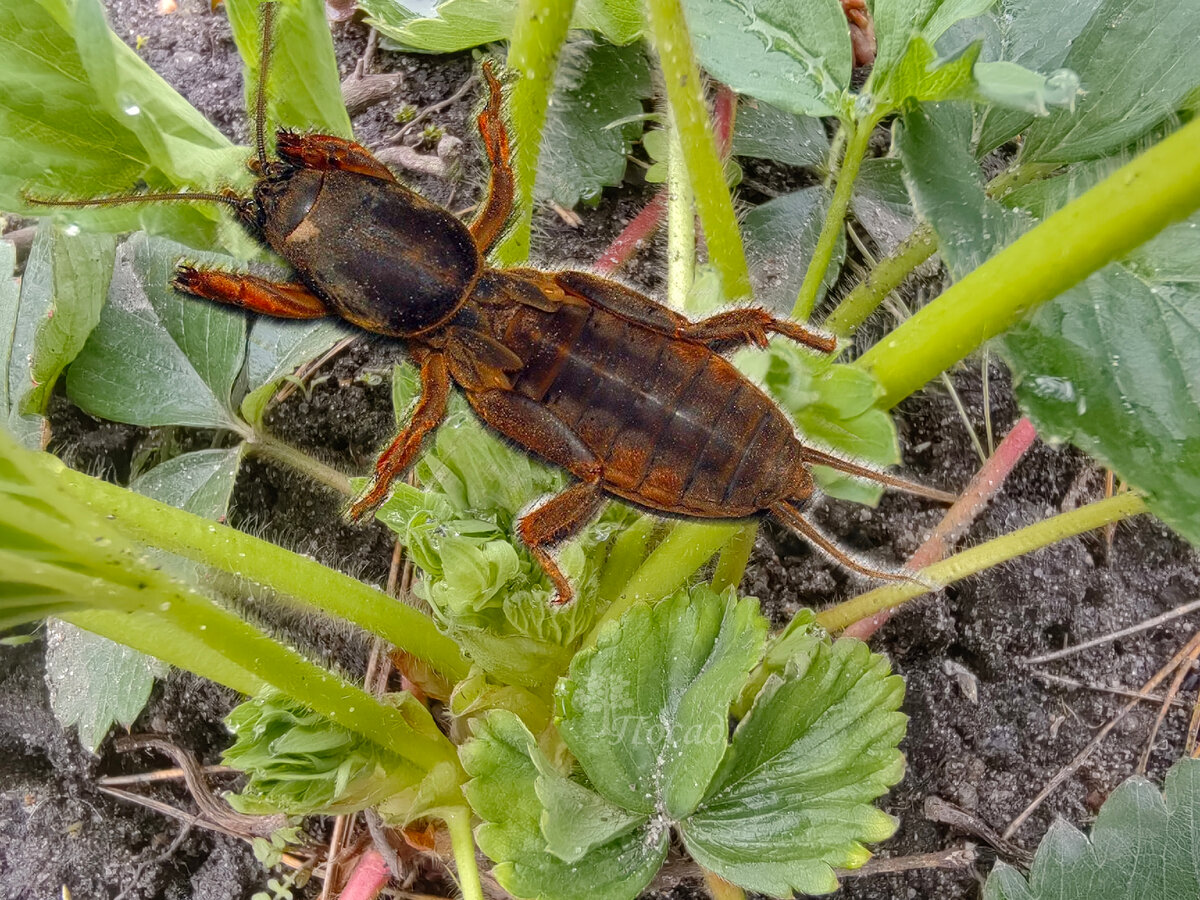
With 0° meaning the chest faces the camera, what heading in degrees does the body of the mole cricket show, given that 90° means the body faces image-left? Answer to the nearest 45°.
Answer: approximately 135°
